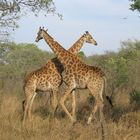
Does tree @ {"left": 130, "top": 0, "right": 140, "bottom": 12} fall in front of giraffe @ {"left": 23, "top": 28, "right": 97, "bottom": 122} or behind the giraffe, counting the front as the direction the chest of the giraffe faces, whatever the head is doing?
in front

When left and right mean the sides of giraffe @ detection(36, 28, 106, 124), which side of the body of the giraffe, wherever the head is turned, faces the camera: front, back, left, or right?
left

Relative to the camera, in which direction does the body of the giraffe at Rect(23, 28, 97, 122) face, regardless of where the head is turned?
to the viewer's right

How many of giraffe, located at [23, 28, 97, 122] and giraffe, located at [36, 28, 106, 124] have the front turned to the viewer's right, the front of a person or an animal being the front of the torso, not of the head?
1

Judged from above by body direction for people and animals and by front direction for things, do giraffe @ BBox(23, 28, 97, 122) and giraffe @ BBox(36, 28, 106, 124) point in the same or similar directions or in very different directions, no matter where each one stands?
very different directions
